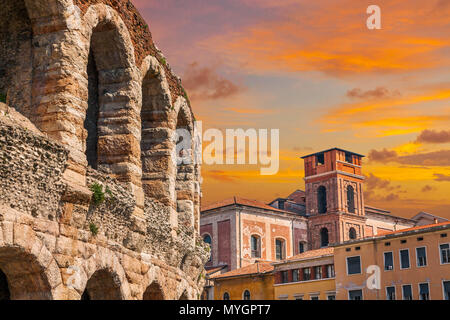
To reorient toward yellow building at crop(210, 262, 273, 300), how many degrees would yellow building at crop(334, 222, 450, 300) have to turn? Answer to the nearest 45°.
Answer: approximately 90° to its right

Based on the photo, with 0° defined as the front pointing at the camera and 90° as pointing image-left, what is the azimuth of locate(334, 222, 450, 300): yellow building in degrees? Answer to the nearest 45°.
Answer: approximately 45°
